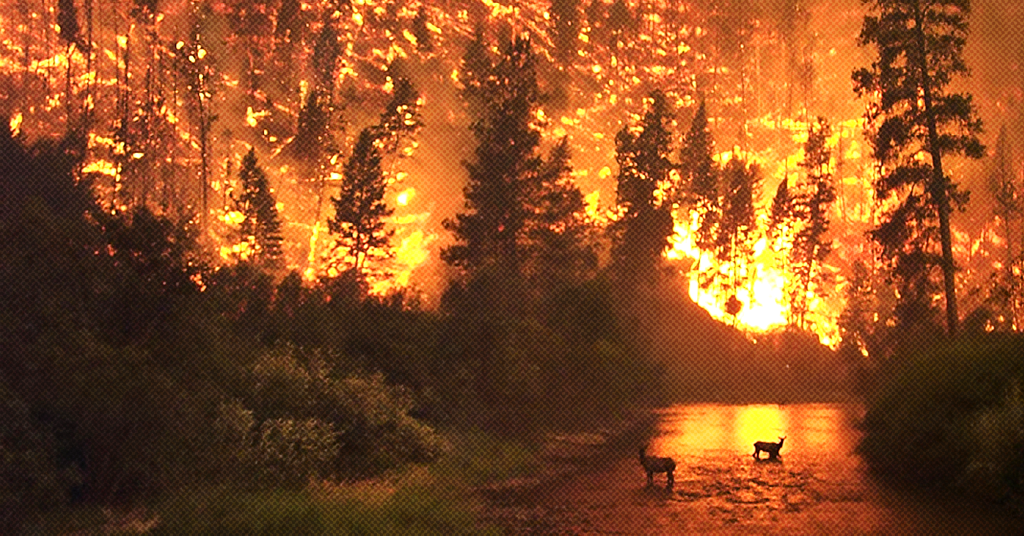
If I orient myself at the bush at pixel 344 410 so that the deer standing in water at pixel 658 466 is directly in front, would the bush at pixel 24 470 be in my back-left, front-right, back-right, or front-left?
back-right

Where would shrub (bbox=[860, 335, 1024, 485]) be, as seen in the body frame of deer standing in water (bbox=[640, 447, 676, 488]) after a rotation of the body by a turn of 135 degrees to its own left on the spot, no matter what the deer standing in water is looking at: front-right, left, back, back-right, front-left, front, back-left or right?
front-left

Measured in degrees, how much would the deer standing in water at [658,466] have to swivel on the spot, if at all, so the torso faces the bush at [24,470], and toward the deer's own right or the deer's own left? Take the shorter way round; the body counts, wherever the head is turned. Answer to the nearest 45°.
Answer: approximately 45° to the deer's own left

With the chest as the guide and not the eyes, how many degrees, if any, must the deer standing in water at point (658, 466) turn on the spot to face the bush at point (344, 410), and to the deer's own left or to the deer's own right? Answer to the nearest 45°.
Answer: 0° — it already faces it

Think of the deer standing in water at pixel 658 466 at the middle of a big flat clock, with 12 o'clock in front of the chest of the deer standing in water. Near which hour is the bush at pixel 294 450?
The bush is roughly at 11 o'clock from the deer standing in water.

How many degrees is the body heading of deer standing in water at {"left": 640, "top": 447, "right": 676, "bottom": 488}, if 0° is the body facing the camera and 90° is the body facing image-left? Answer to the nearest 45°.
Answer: approximately 90°

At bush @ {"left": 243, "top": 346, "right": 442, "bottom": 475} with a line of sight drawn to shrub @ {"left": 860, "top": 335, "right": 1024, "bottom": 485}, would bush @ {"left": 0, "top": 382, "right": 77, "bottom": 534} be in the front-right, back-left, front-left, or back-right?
back-right
